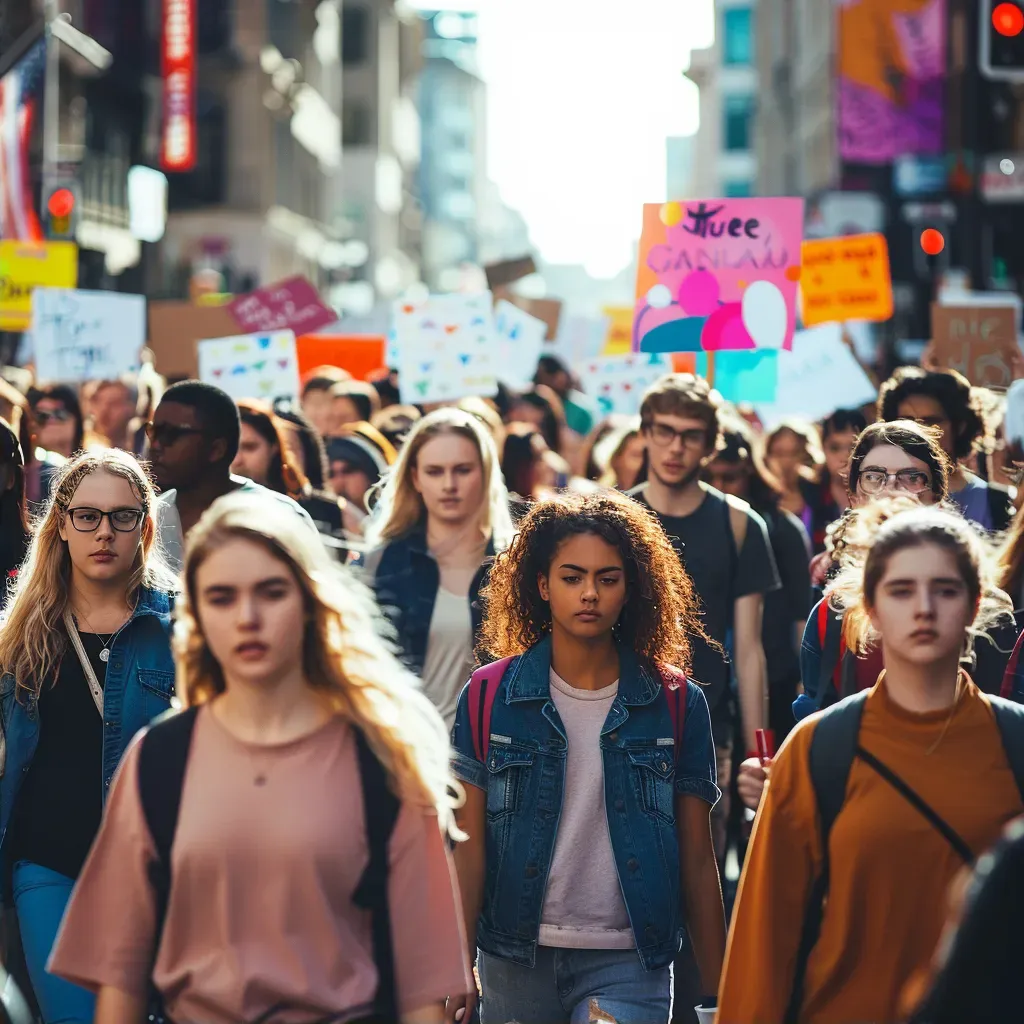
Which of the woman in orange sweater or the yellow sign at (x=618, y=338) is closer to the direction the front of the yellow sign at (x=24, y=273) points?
the woman in orange sweater

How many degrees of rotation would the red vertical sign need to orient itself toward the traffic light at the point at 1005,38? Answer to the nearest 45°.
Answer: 0° — it already faces it

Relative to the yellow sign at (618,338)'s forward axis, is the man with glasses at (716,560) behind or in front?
in front

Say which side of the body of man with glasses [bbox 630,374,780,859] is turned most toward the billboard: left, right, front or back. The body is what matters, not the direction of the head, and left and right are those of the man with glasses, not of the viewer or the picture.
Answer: back

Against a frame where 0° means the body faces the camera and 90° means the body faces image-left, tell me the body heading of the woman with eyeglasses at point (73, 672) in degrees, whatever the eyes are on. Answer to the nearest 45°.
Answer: approximately 0°

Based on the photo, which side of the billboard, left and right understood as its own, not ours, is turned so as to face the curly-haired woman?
front

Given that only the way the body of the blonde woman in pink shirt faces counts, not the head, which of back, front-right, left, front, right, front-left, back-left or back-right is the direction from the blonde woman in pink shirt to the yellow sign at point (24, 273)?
back

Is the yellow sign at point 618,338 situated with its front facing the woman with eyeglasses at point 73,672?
yes

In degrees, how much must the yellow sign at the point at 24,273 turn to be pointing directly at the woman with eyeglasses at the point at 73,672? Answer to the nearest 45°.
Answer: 0° — it already faces them

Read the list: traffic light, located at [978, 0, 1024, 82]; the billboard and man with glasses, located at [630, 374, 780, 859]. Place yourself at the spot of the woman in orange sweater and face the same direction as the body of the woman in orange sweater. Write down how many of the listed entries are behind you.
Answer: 3

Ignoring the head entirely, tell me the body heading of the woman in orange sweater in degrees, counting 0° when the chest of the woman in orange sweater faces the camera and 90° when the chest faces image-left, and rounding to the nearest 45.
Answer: approximately 0°
